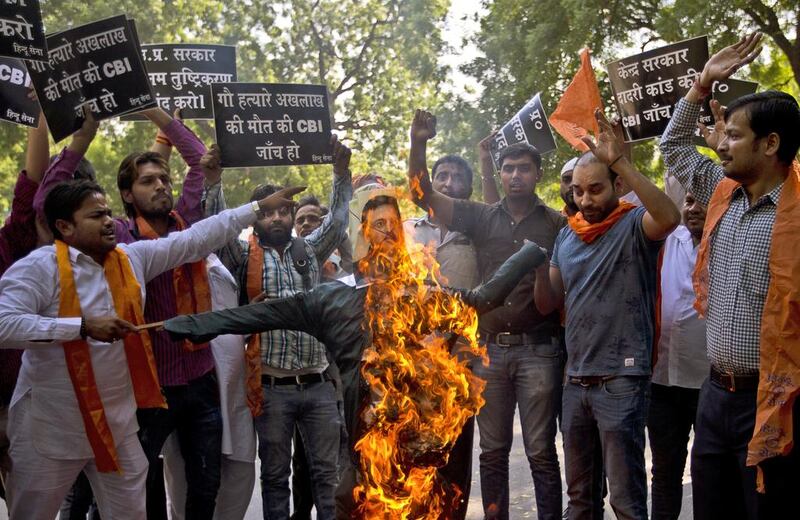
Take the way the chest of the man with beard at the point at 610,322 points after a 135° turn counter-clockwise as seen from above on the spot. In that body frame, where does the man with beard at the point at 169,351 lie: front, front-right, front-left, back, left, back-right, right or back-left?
back

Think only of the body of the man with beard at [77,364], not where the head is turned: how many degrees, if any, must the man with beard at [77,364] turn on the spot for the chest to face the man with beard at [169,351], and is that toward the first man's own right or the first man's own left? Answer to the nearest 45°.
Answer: approximately 90° to the first man's own left

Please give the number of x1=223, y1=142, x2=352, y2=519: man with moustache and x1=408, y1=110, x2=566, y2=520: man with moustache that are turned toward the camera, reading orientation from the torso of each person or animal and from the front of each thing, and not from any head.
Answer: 2

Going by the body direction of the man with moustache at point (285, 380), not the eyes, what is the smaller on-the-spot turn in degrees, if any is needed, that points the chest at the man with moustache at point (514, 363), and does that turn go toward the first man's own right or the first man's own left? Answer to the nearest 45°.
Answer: approximately 90° to the first man's own left

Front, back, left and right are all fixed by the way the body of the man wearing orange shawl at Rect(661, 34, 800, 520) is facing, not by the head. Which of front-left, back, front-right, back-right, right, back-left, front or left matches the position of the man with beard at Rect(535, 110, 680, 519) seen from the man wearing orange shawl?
right

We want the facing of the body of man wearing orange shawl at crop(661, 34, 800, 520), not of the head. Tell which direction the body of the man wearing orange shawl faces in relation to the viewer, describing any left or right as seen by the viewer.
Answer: facing the viewer and to the left of the viewer

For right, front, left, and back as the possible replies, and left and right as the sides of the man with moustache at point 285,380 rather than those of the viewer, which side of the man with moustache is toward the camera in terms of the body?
front

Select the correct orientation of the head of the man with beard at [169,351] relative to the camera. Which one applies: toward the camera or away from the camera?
toward the camera

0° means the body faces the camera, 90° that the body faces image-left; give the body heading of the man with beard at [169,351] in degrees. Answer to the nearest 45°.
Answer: approximately 315°

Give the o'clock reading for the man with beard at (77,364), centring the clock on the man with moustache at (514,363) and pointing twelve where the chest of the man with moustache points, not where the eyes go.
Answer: The man with beard is roughly at 2 o'clock from the man with moustache.

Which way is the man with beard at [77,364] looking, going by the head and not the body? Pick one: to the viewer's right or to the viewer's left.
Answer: to the viewer's right

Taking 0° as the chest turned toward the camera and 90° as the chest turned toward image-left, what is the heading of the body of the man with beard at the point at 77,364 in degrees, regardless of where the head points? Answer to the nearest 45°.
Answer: approximately 315°

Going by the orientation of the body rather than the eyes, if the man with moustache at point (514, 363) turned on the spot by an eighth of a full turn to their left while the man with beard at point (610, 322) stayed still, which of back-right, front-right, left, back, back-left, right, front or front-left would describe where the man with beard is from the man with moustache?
front

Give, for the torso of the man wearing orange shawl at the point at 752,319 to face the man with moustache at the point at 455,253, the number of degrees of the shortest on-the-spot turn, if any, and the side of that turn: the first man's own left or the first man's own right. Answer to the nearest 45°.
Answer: approximately 90° to the first man's own right

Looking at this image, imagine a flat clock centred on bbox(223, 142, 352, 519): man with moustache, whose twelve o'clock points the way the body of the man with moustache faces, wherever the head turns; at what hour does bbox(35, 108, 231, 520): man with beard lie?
The man with beard is roughly at 2 o'clock from the man with moustache.
